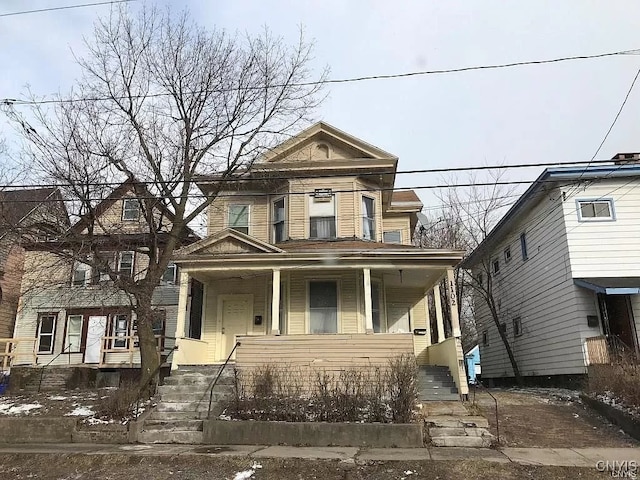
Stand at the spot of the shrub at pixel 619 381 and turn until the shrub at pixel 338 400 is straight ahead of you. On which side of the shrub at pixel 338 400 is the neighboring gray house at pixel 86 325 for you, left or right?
right

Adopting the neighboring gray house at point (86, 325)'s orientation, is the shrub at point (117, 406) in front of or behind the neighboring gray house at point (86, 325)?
in front

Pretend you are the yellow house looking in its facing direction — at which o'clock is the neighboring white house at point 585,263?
The neighboring white house is roughly at 9 o'clock from the yellow house.

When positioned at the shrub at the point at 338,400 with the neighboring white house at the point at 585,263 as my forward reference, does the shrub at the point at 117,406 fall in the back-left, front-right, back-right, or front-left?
back-left

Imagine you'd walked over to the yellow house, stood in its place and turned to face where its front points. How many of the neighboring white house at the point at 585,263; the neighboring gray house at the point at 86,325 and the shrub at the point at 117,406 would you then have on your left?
1

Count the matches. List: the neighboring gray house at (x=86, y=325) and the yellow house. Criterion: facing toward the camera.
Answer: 2

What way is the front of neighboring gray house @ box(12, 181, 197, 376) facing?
toward the camera

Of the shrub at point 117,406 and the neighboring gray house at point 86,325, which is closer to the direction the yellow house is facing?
the shrub

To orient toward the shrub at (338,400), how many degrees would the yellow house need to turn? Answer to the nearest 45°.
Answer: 0° — it already faces it

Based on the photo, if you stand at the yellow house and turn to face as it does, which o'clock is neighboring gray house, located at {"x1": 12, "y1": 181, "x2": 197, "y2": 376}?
The neighboring gray house is roughly at 4 o'clock from the yellow house.

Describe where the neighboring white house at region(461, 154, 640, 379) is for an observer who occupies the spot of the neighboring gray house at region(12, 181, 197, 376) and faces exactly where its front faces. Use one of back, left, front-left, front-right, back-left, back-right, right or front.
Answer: front-left

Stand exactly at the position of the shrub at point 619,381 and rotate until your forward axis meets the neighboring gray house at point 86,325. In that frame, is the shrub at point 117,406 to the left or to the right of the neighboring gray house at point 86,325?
left

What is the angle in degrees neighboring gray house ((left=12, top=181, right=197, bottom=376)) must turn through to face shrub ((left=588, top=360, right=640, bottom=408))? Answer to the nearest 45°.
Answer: approximately 45° to its left
